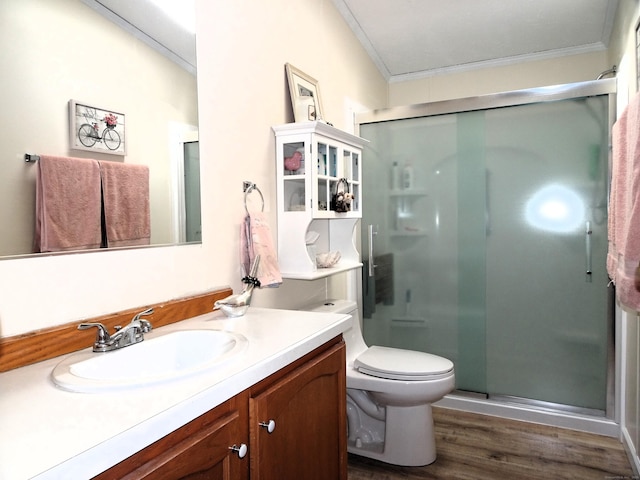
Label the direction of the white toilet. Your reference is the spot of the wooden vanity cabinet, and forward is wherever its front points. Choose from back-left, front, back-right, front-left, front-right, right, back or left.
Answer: left

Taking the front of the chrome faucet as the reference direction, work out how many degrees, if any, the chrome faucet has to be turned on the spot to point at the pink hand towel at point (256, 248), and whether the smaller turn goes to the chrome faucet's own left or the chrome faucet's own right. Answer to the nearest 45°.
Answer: approximately 90° to the chrome faucet's own left

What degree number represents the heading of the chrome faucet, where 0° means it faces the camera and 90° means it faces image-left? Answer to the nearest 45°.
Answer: approximately 315°

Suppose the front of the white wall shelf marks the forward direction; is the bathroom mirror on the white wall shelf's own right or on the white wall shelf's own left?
on the white wall shelf's own right

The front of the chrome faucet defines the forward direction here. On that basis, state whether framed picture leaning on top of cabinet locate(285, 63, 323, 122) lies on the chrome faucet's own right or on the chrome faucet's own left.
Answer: on the chrome faucet's own left

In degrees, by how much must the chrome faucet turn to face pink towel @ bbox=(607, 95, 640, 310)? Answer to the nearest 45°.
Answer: approximately 45° to its left
